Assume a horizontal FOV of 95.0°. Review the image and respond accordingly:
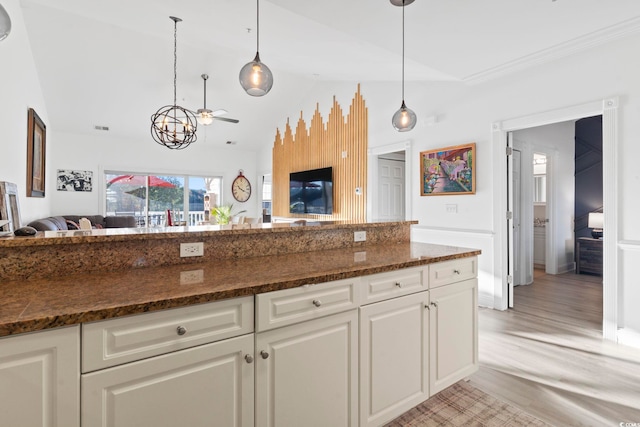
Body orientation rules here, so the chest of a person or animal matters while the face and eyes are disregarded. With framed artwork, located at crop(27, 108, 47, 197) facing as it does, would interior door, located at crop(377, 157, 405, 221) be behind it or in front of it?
in front

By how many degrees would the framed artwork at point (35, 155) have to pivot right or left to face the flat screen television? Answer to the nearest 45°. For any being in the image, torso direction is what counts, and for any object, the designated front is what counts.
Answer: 0° — it already faces it

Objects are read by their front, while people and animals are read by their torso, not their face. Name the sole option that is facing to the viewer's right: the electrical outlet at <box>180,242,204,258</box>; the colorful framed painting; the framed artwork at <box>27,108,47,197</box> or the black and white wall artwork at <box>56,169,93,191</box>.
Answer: the framed artwork at <box>27,108,47,197</box>

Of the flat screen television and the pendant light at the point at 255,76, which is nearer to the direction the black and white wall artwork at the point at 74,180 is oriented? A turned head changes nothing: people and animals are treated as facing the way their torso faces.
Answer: the pendant light

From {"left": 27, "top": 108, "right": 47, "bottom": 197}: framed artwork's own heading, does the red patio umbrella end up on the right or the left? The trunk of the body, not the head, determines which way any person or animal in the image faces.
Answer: on its left

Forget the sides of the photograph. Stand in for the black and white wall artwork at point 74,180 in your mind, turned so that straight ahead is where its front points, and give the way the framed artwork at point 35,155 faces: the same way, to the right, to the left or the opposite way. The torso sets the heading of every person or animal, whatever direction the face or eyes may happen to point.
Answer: to the left

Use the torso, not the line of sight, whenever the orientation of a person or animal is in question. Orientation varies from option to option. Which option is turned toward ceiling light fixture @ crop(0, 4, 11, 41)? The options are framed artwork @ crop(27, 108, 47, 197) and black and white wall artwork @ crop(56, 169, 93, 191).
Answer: black and white wall artwork @ crop(56, 169, 93, 191)

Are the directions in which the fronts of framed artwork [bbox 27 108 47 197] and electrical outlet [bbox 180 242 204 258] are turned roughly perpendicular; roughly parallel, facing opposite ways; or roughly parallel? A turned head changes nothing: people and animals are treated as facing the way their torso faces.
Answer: roughly perpendicular

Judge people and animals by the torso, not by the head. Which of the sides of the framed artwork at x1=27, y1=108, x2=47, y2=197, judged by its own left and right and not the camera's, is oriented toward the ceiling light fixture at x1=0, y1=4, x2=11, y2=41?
right

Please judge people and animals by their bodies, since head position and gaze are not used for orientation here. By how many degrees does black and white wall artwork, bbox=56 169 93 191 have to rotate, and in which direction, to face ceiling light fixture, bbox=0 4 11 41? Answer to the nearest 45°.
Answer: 0° — it already faces it

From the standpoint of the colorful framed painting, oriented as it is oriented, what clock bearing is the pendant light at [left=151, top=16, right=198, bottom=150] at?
The pendant light is roughly at 1 o'clock from the colorful framed painting.

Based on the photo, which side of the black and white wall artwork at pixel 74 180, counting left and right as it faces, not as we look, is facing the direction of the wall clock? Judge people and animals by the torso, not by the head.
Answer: left

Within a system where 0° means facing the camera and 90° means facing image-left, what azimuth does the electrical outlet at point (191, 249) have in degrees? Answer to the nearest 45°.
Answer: approximately 0°

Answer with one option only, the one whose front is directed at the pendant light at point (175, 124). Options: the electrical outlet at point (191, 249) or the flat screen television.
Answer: the flat screen television
